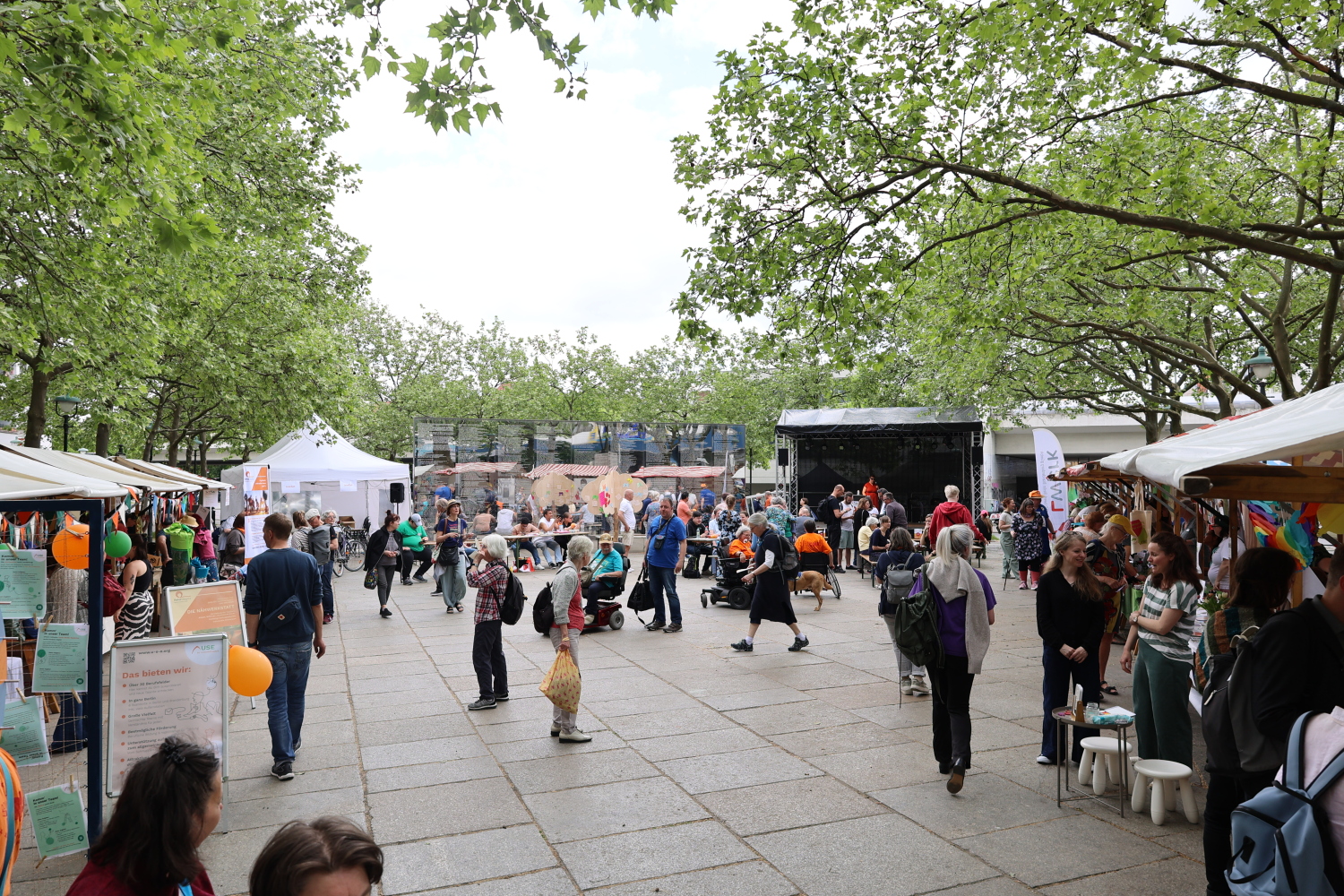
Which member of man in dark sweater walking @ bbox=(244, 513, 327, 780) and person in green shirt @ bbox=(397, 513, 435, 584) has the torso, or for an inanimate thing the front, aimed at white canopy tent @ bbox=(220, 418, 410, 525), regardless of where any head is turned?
the man in dark sweater walking

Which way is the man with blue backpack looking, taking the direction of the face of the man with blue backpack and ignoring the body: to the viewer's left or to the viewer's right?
to the viewer's right

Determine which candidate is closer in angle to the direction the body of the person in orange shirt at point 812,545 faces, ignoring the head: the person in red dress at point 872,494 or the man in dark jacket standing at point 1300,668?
the person in red dress

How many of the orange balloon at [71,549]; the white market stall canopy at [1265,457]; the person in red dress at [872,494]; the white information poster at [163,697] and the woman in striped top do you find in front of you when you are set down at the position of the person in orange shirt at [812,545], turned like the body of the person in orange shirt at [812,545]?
1

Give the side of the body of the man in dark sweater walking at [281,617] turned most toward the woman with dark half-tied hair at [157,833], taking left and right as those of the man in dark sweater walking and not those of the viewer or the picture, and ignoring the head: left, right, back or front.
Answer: back

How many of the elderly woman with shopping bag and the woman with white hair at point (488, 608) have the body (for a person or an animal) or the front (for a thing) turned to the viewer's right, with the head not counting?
1

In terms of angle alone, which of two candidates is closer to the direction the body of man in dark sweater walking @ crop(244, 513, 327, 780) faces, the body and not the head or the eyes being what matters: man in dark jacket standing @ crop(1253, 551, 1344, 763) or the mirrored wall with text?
the mirrored wall with text

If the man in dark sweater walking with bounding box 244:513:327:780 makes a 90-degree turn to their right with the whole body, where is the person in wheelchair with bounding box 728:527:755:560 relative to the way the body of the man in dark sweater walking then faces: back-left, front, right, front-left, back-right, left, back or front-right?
front-left

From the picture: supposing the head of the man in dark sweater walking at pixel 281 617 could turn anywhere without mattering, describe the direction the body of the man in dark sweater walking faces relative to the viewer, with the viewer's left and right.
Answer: facing away from the viewer

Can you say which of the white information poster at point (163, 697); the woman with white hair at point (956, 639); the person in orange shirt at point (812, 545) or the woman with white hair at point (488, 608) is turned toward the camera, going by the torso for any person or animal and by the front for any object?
the white information poster
